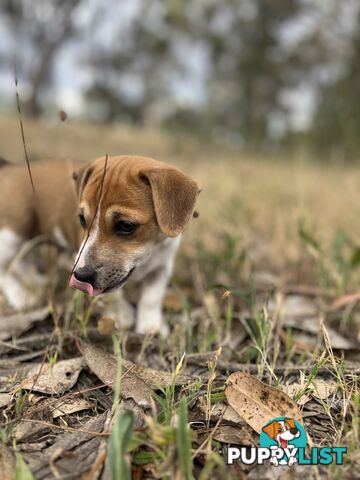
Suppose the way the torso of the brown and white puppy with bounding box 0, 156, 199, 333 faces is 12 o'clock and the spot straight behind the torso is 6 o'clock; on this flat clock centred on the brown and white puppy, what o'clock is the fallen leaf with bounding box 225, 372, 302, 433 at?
The fallen leaf is roughly at 1 o'clock from the brown and white puppy.

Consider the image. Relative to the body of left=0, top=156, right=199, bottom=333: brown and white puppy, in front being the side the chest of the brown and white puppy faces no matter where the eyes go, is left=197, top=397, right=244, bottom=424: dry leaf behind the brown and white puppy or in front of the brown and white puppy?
in front

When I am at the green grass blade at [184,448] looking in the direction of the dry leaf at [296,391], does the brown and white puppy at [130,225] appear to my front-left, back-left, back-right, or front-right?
front-left

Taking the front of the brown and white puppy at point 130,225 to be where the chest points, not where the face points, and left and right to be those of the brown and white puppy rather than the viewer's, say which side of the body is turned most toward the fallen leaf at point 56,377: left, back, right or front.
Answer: right

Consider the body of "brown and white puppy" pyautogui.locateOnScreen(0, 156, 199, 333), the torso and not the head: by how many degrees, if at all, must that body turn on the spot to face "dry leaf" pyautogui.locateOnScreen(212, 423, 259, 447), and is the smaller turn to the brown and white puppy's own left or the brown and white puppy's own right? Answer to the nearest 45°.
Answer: approximately 45° to the brown and white puppy's own right

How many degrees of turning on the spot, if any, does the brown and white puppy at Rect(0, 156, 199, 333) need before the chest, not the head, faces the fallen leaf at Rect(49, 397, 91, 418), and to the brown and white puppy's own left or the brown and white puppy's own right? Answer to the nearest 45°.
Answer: approximately 45° to the brown and white puppy's own right

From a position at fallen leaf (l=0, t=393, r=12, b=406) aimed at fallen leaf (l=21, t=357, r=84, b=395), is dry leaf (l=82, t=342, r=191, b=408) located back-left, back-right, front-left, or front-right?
front-right

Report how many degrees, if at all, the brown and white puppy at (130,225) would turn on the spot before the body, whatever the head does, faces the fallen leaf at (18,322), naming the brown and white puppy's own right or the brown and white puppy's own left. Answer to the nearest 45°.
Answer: approximately 135° to the brown and white puppy's own right

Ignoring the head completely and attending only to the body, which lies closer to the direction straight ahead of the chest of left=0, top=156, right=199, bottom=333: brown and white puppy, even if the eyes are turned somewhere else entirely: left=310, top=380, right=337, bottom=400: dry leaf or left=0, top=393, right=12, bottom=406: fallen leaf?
the dry leaf

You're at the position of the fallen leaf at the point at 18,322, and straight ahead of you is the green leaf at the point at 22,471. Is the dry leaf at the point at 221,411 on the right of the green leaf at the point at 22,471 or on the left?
left

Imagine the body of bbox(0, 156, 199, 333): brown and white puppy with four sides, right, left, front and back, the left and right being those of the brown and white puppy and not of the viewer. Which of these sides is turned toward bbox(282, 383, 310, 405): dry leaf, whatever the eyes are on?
front

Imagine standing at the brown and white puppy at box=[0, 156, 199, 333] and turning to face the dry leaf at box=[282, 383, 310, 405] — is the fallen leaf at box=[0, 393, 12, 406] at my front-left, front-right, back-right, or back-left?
front-right

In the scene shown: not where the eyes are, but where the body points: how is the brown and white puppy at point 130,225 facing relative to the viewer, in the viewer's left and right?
facing the viewer and to the right of the viewer

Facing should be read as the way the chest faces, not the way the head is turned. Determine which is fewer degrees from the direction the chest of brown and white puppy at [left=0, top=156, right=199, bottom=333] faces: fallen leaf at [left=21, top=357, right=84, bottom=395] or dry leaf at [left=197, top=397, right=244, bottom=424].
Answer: the dry leaf
